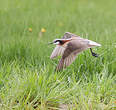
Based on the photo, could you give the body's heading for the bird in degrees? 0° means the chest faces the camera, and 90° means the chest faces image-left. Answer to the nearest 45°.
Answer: approximately 90°
